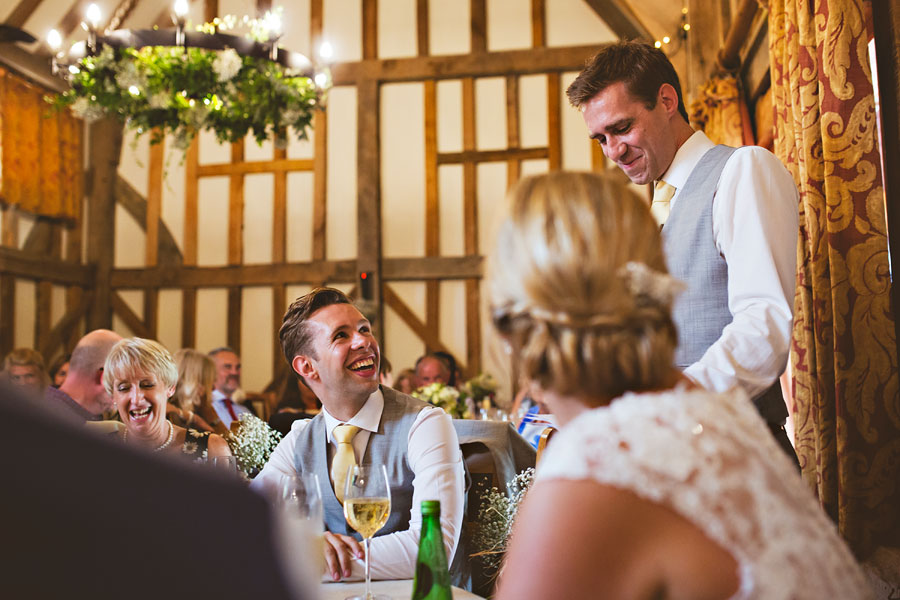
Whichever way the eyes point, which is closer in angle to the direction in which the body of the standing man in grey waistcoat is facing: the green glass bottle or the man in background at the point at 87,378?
the green glass bottle

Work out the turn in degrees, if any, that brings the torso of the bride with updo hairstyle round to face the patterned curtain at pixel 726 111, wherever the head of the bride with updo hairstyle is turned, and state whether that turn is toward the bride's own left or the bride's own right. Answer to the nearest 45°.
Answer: approximately 45° to the bride's own right

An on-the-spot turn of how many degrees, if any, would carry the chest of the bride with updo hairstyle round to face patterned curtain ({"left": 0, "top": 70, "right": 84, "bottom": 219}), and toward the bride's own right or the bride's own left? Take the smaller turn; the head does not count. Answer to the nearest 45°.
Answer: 0° — they already face it

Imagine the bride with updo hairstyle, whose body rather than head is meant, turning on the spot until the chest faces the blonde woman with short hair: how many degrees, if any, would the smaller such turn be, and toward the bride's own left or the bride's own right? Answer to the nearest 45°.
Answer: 0° — they already face them

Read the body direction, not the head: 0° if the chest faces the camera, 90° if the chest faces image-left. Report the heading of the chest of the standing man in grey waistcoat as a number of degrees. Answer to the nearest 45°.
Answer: approximately 45°

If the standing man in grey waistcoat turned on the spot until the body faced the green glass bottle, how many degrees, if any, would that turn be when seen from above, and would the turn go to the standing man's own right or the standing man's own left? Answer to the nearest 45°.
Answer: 0° — they already face it

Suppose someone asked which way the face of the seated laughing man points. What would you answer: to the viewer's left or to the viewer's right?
to the viewer's right

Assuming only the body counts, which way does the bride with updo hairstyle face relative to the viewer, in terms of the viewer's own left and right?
facing away from the viewer and to the left of the viewer

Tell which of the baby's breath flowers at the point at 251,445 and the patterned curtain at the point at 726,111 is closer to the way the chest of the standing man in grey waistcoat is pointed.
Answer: the baby's breath flowers
